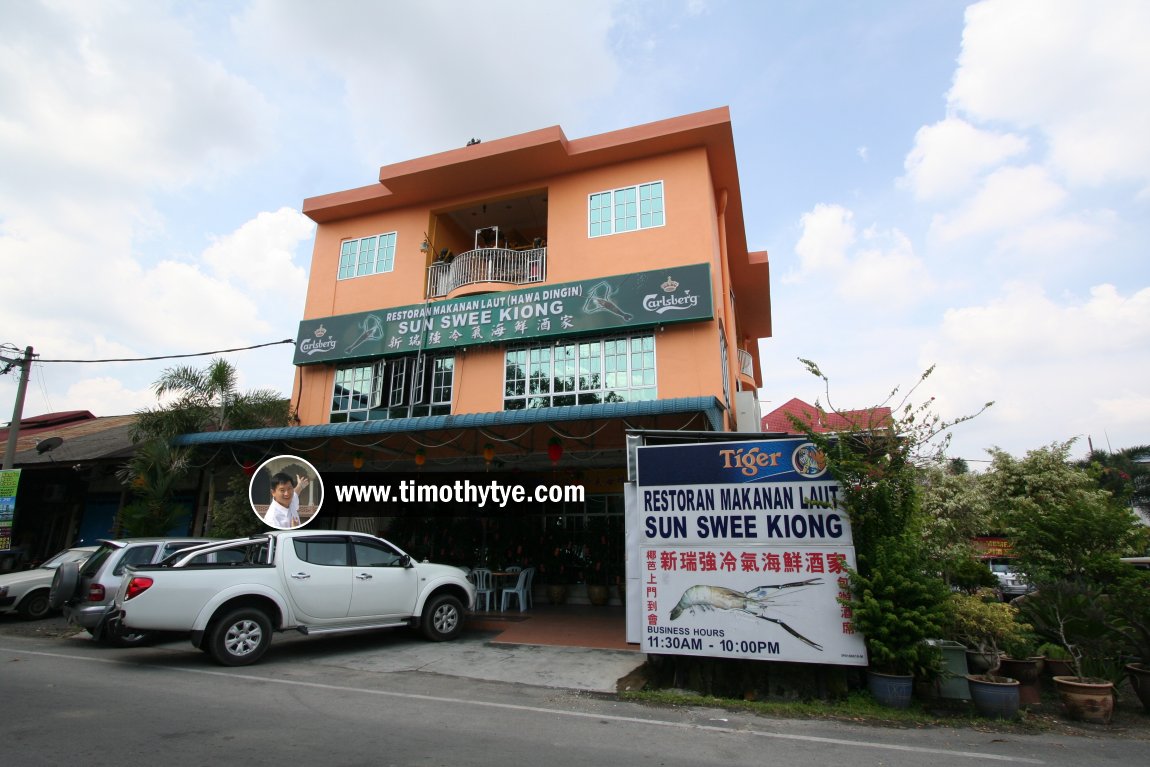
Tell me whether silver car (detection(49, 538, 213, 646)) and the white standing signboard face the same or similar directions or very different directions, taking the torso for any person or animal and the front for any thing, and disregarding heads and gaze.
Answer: very different directions

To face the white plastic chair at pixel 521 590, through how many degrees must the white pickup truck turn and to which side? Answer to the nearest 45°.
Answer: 0° — it already faces it

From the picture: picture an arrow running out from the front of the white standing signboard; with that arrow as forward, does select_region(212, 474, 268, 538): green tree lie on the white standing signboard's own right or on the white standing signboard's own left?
on the white standing signboard's own right

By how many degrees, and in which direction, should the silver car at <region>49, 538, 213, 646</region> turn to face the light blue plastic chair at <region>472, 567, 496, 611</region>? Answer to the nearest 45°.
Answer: approximately 45° to its right

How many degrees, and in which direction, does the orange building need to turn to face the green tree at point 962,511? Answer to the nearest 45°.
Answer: approximately 135° to its left

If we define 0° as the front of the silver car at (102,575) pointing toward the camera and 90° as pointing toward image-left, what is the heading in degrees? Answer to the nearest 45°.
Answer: approximately 225°

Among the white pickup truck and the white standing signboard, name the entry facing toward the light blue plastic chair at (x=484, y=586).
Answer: the white pickup truck

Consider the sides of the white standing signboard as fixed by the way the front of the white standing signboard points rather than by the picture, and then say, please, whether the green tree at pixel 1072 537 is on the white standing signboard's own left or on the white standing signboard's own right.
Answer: on the white standing signboard's own left
